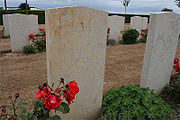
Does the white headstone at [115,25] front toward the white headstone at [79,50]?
yes

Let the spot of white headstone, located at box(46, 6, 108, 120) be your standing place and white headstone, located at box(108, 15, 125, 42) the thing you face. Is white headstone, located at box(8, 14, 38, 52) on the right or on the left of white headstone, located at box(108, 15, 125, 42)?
left

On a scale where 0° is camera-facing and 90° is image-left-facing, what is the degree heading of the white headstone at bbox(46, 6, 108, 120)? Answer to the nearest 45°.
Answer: approximately 0°

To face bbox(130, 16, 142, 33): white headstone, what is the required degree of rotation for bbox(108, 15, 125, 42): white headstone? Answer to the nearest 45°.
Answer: approximately 135° to its left

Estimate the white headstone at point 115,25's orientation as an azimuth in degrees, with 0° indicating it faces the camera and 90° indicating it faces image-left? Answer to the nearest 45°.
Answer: approximately 0°

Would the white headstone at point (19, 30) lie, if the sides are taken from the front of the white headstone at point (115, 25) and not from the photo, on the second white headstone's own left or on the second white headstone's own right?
on the second white headstone's own right
